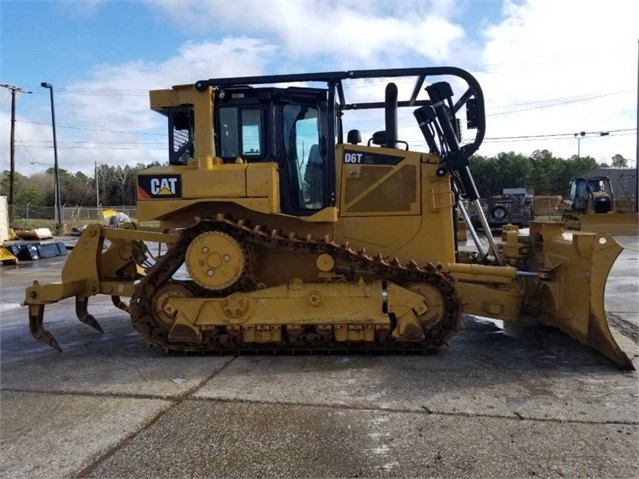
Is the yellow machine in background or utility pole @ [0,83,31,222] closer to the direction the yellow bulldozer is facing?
the yellow machine in background

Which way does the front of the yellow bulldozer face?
to the viewer's right

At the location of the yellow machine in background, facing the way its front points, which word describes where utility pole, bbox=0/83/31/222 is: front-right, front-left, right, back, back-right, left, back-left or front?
back-right

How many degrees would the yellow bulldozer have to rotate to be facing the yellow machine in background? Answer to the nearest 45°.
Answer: approximately 45° to its left

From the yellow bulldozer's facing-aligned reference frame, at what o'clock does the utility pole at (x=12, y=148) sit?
The utility pole is roughly at 8 o'clock from the yellow bulldozer.

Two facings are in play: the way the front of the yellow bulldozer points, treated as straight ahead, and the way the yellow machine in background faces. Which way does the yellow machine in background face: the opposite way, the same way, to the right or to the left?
to the right

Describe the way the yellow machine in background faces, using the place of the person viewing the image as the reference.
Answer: facing the viewer and to the right of the viewer

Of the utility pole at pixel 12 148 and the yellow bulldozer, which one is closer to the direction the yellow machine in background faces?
the yellow bulldozer

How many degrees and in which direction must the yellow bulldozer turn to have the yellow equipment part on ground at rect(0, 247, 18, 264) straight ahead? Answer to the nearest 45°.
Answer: approximately 135° to its left

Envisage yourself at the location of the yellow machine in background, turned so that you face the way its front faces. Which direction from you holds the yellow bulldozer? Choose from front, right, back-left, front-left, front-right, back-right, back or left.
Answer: front-right

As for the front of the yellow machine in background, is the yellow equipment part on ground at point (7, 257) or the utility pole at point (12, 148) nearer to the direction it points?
the yellow equipment part on ground

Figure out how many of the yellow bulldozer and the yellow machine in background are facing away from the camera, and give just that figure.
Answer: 0

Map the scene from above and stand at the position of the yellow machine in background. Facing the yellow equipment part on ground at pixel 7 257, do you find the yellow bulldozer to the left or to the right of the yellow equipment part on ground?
left

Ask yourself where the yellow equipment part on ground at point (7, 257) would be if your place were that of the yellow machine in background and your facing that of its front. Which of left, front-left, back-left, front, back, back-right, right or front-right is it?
right
